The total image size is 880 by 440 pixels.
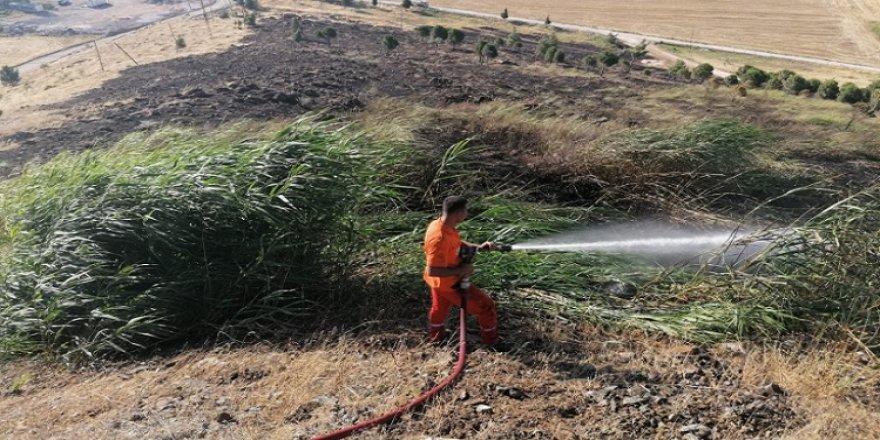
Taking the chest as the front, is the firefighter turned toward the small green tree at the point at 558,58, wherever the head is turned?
no

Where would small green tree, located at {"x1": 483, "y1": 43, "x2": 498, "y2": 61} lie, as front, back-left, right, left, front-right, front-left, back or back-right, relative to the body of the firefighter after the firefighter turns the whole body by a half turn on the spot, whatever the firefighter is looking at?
right

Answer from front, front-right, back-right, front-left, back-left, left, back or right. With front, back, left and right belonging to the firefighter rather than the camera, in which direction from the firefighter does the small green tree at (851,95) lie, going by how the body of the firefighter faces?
front-left

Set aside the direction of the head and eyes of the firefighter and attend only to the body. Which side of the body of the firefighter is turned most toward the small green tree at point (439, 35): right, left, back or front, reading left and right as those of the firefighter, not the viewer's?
left

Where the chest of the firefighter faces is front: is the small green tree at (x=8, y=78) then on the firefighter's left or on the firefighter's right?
on the firefighter's left

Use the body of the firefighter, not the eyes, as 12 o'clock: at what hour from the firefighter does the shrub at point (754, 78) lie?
The shrub is roughly at 10 o'clock from the firefighter.

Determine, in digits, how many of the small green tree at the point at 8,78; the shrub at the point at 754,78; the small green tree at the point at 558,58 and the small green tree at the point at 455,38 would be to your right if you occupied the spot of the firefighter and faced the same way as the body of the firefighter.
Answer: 0

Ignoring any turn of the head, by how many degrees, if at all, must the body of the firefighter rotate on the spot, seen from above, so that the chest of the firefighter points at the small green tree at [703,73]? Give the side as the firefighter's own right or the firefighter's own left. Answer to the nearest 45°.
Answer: approximately 45° to the firefighter's own left

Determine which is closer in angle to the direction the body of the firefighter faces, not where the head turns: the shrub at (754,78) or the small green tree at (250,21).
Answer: the shrub

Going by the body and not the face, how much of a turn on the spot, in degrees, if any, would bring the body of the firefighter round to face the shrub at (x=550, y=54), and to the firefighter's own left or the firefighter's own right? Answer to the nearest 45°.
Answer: approximately 90° to the firefighter's own left

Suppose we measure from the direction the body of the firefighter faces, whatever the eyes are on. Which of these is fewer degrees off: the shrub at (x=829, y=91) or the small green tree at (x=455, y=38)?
the shrub

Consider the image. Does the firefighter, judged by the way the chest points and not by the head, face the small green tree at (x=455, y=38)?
no

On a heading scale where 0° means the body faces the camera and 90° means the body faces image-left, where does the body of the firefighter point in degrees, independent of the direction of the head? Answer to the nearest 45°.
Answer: approximately 270°

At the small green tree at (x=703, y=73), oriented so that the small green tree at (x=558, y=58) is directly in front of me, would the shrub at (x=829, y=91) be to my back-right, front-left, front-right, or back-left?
back-left

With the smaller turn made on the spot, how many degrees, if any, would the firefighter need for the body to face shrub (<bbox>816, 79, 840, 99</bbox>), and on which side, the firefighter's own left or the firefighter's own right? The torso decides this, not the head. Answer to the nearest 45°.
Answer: approximately 45° to the firefighter's own left

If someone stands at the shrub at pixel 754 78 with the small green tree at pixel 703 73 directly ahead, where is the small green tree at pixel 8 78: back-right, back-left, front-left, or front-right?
front-left
